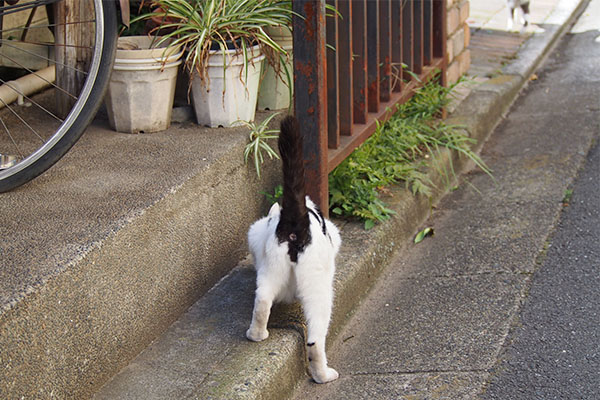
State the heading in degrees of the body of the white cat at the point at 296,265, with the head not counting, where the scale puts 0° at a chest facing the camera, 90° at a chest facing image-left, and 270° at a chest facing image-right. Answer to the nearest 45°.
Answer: approximately 180°

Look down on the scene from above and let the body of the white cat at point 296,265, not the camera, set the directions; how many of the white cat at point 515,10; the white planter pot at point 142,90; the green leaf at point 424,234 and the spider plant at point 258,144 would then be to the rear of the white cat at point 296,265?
0

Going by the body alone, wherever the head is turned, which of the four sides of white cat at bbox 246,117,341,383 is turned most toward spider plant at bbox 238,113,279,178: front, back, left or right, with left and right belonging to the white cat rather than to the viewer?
front

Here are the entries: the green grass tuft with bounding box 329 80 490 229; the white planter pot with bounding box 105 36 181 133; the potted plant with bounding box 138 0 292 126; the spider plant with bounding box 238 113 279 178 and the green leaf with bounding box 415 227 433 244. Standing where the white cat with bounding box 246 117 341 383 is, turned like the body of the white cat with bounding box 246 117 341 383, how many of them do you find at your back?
0

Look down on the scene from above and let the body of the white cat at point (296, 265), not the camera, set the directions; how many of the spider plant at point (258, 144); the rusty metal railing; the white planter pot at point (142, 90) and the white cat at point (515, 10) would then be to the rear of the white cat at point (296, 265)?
0

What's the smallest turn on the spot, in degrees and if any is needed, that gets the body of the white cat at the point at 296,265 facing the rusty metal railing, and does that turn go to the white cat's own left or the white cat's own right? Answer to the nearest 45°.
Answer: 0° — it already faces it

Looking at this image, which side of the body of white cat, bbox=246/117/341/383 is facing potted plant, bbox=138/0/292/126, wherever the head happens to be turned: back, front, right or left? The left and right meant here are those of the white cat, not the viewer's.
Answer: front

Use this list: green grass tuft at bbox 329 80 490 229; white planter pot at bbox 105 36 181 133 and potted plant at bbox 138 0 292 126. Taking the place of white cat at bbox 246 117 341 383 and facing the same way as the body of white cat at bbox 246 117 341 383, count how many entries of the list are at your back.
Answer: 0

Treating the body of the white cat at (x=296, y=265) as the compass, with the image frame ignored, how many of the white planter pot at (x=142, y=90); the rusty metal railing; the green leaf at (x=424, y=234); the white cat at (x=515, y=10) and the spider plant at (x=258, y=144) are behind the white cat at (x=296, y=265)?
0

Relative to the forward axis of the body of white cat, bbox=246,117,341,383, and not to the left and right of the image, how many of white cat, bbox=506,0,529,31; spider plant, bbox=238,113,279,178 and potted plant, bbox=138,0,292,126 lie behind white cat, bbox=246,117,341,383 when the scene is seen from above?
0

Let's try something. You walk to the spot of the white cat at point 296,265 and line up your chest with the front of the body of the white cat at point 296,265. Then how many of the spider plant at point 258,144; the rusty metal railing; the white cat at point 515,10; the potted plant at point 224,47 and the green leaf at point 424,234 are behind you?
0

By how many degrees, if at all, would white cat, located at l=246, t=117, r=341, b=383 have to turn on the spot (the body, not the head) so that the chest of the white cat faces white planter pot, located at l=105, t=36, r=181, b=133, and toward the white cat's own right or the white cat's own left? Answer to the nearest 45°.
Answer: approximately 45° to the white cat's own left

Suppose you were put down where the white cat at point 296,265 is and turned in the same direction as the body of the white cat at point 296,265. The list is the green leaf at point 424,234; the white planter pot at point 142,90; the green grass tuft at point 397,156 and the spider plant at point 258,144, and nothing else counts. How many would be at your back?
0
